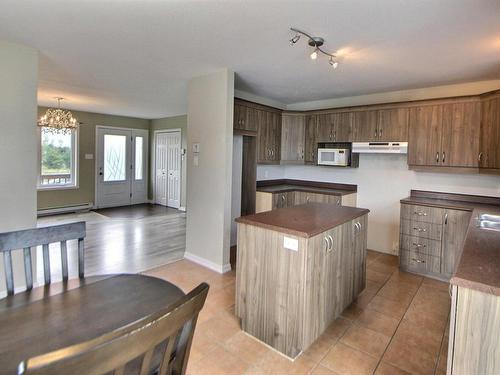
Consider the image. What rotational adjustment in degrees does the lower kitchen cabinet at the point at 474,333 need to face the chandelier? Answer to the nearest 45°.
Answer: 0° — it already faces it

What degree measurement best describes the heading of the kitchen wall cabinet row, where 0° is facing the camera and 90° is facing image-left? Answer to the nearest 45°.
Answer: approximately 45°

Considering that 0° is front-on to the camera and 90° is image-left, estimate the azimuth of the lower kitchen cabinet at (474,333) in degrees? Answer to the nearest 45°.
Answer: approximately 90°

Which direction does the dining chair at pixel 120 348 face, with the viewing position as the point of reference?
facing away from the viewer and to the left of the viewer

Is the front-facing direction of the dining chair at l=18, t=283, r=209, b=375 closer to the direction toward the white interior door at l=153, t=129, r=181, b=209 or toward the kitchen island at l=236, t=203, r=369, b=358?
the white interior door

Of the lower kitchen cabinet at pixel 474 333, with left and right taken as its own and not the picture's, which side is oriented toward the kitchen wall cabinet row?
right

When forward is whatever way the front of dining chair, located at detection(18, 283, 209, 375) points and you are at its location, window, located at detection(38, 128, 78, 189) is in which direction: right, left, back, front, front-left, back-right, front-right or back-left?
front-right

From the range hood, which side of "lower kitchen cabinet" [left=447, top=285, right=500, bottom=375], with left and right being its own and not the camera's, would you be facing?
right
